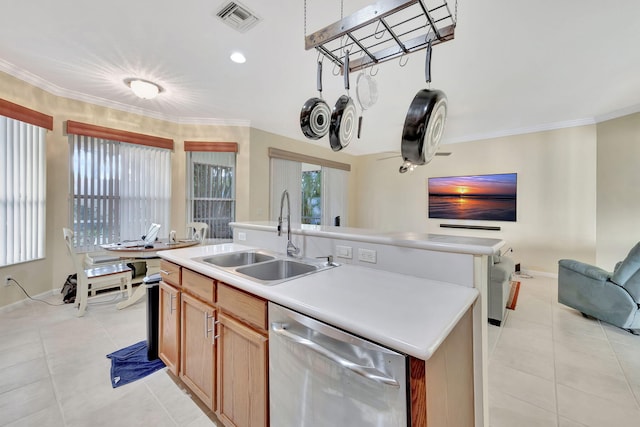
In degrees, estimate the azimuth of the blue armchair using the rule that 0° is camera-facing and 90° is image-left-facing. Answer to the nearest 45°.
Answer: approximately 135°

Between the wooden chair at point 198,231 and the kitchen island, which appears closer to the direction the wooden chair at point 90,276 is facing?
the wooden chair

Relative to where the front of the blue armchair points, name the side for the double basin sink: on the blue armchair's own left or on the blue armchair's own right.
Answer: on the blue armchair's own left

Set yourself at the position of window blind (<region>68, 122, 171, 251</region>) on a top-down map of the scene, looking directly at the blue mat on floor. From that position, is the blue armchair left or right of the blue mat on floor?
left

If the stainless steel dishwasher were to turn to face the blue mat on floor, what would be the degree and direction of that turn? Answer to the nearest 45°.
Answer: approximately 90° to its right

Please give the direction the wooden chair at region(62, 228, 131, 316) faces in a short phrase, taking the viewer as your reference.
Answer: facing away from the viewer and to the right of the viewer

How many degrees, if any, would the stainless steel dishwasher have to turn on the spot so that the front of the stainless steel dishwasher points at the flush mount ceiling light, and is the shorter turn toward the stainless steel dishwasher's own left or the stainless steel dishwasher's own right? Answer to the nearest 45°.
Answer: approximately 90° to the stainless steel dishwasher's own right

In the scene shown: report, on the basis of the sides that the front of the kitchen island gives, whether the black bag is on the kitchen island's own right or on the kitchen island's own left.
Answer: on the kitchen island's own right

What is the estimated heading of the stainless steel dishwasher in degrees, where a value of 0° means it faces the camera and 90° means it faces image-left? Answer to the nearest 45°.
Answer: approximately 45°

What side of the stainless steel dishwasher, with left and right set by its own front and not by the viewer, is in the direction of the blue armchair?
back
